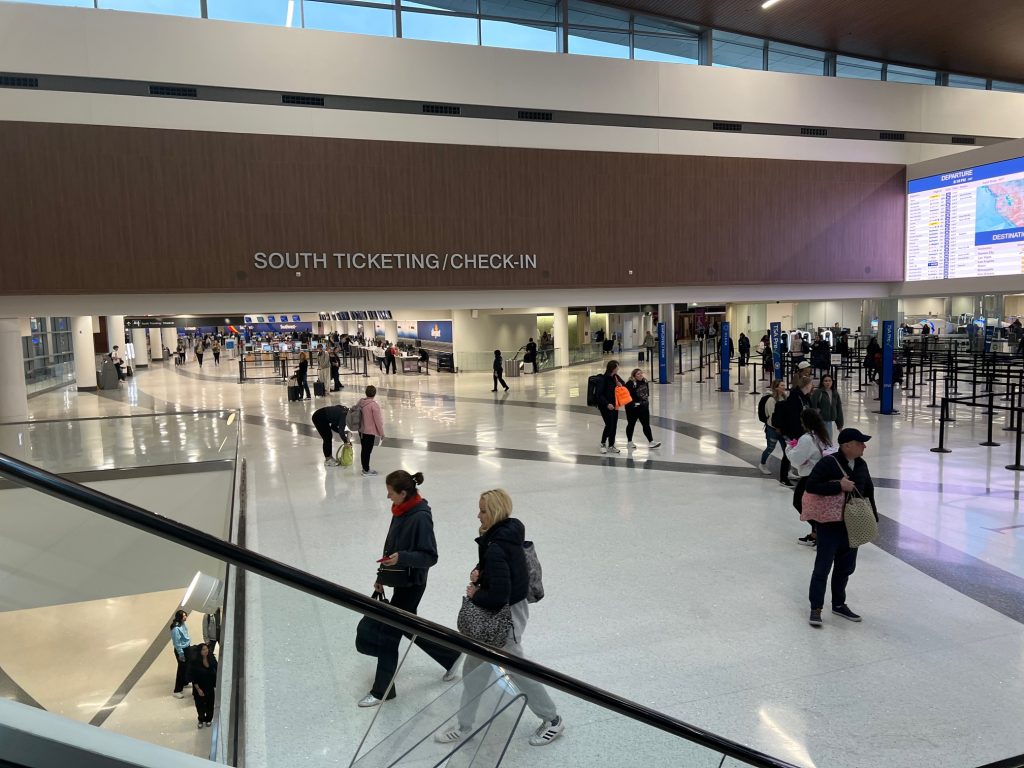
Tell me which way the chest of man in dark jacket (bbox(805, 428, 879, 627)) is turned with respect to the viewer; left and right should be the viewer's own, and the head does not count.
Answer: facing the viewer and to the right of the viewer

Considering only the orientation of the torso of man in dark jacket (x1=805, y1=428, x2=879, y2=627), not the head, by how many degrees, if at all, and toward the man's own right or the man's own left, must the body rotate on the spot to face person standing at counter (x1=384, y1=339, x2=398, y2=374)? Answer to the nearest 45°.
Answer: approximately 180°

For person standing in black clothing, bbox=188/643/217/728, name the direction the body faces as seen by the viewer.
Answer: toward the camera

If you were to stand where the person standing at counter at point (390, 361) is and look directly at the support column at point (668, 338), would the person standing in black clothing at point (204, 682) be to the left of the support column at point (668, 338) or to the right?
right

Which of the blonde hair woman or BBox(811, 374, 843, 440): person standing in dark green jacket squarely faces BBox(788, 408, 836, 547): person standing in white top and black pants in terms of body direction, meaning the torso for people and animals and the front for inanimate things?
BBox(811, 374, 843, 440): person standing in dark green jacket

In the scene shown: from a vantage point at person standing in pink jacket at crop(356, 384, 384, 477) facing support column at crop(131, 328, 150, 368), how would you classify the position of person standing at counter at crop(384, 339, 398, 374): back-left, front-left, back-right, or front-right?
front-right

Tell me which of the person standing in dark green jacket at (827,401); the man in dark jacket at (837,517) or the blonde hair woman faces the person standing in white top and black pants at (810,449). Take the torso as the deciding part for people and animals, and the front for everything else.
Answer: the person standing in dark green jacket at (827,401)

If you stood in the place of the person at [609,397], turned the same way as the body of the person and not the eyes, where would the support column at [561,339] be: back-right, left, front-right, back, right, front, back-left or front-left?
left

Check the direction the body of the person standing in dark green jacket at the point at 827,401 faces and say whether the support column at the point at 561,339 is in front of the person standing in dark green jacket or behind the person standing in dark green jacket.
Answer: behind

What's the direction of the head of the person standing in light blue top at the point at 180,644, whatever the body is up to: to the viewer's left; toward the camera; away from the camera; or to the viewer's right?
to the viewer's right

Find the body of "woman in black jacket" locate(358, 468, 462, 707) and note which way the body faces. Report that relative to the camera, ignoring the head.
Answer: to the viewer's left

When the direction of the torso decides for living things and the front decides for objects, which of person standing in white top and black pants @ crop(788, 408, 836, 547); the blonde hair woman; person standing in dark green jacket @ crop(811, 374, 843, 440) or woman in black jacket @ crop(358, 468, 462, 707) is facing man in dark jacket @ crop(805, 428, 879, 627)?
person standing in dark green jacket @ crop(811, 374, 843, 440)

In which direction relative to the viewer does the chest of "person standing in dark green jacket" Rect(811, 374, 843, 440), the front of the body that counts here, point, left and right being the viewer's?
facing the viewer
